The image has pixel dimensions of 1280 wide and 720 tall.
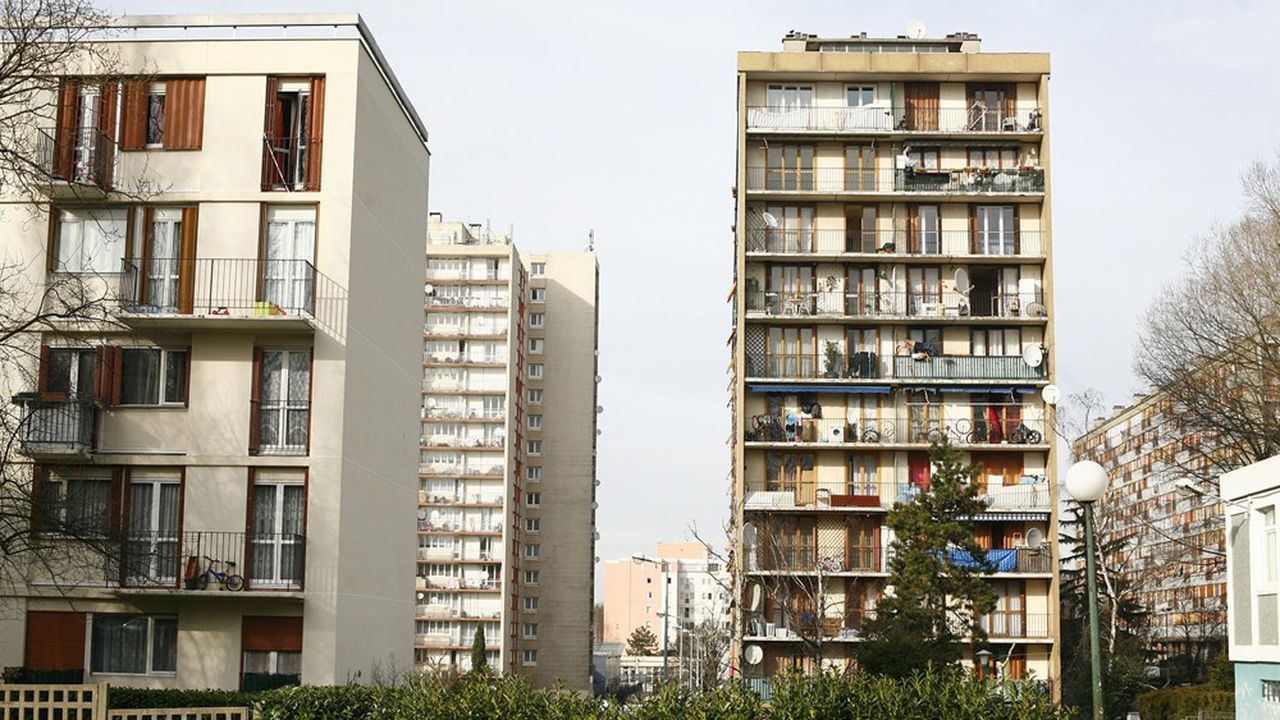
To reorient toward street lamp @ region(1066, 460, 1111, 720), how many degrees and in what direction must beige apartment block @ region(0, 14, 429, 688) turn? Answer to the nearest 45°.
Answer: approximately 45° to its left

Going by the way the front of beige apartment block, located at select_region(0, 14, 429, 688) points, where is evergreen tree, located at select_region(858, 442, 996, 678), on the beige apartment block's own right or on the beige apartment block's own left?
on the beige apartment block's own left

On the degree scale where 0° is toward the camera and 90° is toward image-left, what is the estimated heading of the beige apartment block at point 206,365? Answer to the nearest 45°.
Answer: approximately 0°

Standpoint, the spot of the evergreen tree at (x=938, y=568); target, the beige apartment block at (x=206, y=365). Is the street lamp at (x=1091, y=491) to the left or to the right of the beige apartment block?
left

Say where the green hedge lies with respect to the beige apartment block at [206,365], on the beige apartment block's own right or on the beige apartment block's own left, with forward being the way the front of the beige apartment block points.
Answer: on the beige apartment block's own left
